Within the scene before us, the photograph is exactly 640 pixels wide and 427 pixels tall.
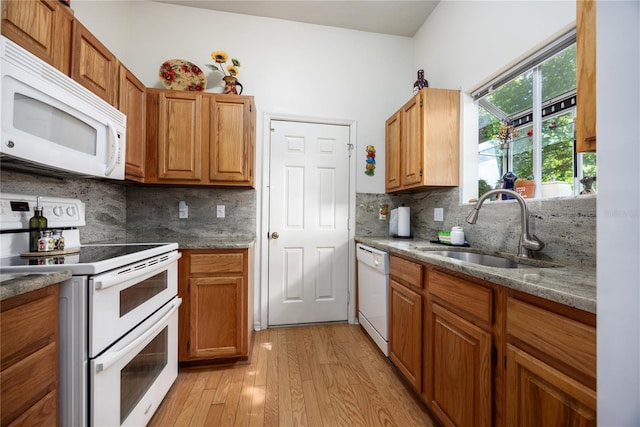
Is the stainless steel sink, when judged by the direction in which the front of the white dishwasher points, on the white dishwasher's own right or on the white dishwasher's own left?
on the white dishwasher's own left

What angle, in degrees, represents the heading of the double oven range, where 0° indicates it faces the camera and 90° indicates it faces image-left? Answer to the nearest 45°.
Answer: approximately 315°

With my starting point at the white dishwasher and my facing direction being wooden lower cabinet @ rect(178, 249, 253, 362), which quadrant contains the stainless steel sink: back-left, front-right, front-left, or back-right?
back-left

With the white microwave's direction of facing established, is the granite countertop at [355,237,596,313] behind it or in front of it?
in front

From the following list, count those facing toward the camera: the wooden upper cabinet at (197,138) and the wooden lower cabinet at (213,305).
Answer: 2

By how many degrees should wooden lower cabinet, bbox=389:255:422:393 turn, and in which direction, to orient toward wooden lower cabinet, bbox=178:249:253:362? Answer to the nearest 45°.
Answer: approximately 45° to its right

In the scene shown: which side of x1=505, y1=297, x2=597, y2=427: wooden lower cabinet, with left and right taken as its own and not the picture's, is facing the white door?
right

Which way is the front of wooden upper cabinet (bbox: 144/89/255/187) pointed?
toward the camera

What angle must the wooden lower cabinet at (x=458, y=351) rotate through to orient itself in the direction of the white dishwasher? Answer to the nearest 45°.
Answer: approximately 90° to its right

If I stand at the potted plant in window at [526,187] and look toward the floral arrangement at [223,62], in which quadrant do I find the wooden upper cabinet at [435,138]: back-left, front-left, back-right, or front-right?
front-right

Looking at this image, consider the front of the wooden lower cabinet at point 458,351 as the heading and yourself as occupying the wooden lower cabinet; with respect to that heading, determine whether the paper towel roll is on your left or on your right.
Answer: on your right

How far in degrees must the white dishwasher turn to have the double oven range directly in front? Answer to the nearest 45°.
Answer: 0° — it already faces it

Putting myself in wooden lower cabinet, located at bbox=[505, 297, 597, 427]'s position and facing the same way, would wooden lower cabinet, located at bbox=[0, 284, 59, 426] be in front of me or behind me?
in front

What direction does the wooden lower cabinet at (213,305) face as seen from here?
toward the camera

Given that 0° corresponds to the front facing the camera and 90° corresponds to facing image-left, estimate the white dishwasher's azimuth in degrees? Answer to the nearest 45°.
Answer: approximately 45°
